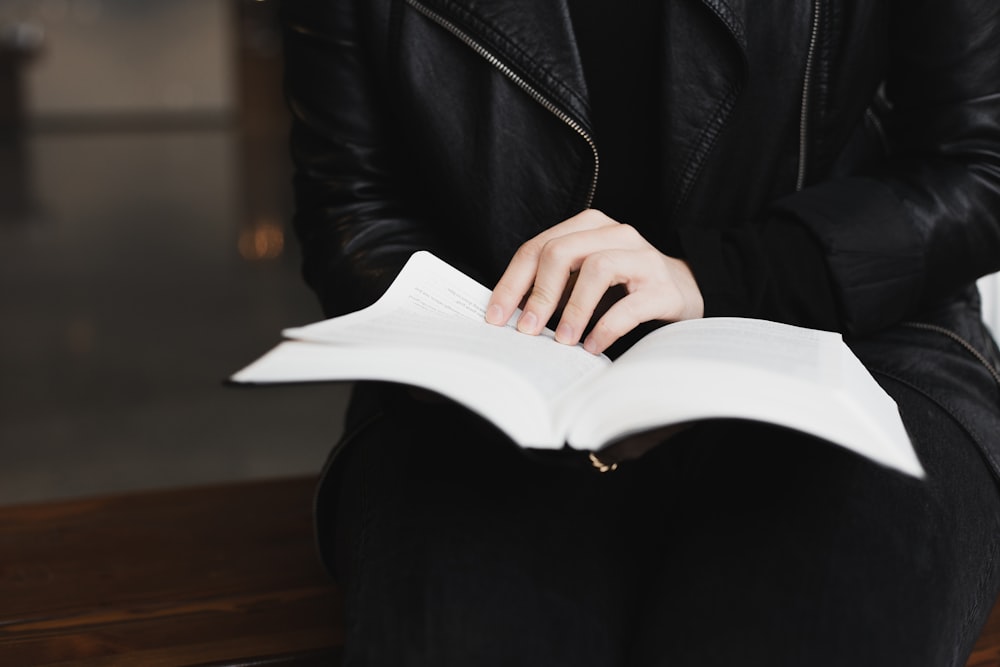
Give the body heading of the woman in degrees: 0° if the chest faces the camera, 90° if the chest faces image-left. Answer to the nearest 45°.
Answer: approximately 0°
